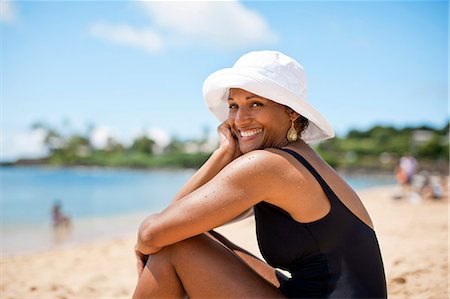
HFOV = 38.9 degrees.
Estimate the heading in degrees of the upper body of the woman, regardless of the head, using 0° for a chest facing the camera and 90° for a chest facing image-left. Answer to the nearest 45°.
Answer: approximately 90°
